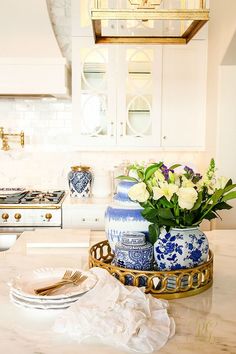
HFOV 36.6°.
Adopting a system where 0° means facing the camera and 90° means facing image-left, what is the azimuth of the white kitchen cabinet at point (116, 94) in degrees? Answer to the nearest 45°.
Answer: approximately 0°

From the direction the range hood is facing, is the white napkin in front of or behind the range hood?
in front

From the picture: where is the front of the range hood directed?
toward the camera

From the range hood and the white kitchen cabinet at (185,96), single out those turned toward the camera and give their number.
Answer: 2

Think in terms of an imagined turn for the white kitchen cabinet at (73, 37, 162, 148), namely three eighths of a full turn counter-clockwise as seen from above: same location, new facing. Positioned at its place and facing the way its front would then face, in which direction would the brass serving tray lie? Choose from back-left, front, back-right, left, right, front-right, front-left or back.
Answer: back-right

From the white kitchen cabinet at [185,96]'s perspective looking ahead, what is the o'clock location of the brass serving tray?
The brass serving tray is roughly at 12 o'clock from the white kitchen cabinet.

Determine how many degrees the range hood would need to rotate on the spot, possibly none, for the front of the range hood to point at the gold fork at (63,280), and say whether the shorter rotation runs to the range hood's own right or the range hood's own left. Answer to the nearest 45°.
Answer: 0° — it already faces it

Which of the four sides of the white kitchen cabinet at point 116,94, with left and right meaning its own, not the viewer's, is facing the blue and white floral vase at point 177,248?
front

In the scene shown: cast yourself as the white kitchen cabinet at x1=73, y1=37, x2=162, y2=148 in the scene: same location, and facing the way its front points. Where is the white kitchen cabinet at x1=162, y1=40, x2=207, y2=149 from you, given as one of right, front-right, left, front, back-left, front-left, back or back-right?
left

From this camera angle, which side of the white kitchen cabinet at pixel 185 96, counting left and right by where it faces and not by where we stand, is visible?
front

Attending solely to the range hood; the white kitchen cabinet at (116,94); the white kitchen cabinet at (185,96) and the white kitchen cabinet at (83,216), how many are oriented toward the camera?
4

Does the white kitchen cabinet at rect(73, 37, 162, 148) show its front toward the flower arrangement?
yes

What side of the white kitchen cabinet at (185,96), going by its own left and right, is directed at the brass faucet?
right

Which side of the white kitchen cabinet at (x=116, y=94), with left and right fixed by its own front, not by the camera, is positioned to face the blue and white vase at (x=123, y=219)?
front

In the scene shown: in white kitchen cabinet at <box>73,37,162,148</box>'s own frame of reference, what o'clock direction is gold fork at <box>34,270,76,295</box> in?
The gold fork is roughly at 12 o'clock from the white kitchen cabinet.
